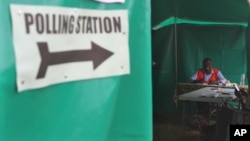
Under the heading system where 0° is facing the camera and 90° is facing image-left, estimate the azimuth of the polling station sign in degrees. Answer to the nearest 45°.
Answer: approximately 315°

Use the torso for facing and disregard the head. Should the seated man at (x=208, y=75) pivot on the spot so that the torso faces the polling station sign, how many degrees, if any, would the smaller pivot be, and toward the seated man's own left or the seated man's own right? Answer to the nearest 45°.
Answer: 0° — they already face it

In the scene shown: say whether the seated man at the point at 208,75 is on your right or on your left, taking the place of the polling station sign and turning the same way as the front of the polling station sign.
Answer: on your left

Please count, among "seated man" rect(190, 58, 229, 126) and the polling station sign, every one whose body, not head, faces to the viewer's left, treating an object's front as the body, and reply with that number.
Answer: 0

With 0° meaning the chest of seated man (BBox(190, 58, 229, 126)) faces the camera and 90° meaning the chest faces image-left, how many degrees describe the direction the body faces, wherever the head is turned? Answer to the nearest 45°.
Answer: approximately 0°
